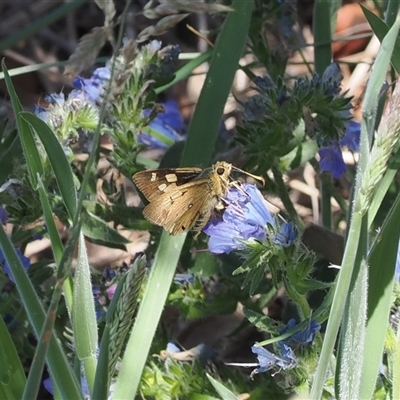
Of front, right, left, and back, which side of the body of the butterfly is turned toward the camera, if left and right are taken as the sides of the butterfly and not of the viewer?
right
